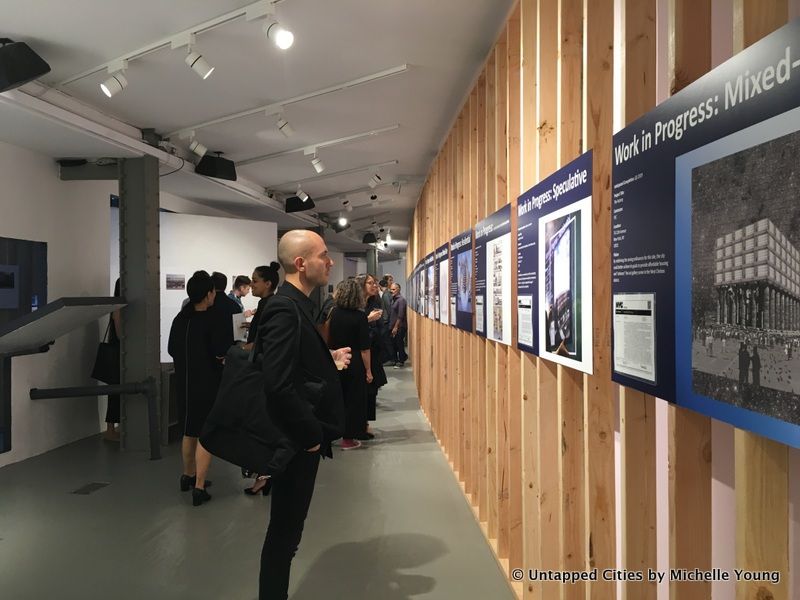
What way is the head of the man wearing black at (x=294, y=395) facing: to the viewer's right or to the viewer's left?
to the viewer's right

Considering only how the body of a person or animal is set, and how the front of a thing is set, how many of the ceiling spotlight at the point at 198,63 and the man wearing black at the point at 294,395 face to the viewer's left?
0

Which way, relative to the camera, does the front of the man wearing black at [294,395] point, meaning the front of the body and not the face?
to the viewer's right

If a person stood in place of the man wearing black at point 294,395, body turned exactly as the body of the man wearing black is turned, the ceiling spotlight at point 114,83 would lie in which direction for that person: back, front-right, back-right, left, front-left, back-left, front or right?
back-left

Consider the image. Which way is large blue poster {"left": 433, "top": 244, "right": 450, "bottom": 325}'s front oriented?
to the viewer's left

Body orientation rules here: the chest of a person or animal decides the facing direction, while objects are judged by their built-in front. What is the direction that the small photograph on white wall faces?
toward the camera

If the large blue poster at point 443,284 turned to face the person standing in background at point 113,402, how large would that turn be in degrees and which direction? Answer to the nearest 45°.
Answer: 0° — it already faces them

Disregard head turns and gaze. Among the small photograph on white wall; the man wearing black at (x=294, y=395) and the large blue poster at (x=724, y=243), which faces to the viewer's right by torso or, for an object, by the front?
the man wearing black

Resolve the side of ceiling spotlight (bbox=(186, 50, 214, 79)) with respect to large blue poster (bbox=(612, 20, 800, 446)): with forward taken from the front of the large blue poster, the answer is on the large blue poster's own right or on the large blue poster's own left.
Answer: on the large blue poster's own right

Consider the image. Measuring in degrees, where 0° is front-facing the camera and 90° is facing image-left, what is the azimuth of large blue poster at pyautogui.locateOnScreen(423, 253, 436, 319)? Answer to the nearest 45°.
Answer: approximately 90°

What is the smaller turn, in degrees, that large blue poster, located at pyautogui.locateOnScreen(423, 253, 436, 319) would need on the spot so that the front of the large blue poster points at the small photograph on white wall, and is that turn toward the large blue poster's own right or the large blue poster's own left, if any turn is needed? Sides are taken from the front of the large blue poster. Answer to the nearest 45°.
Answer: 0° — it already faces it
